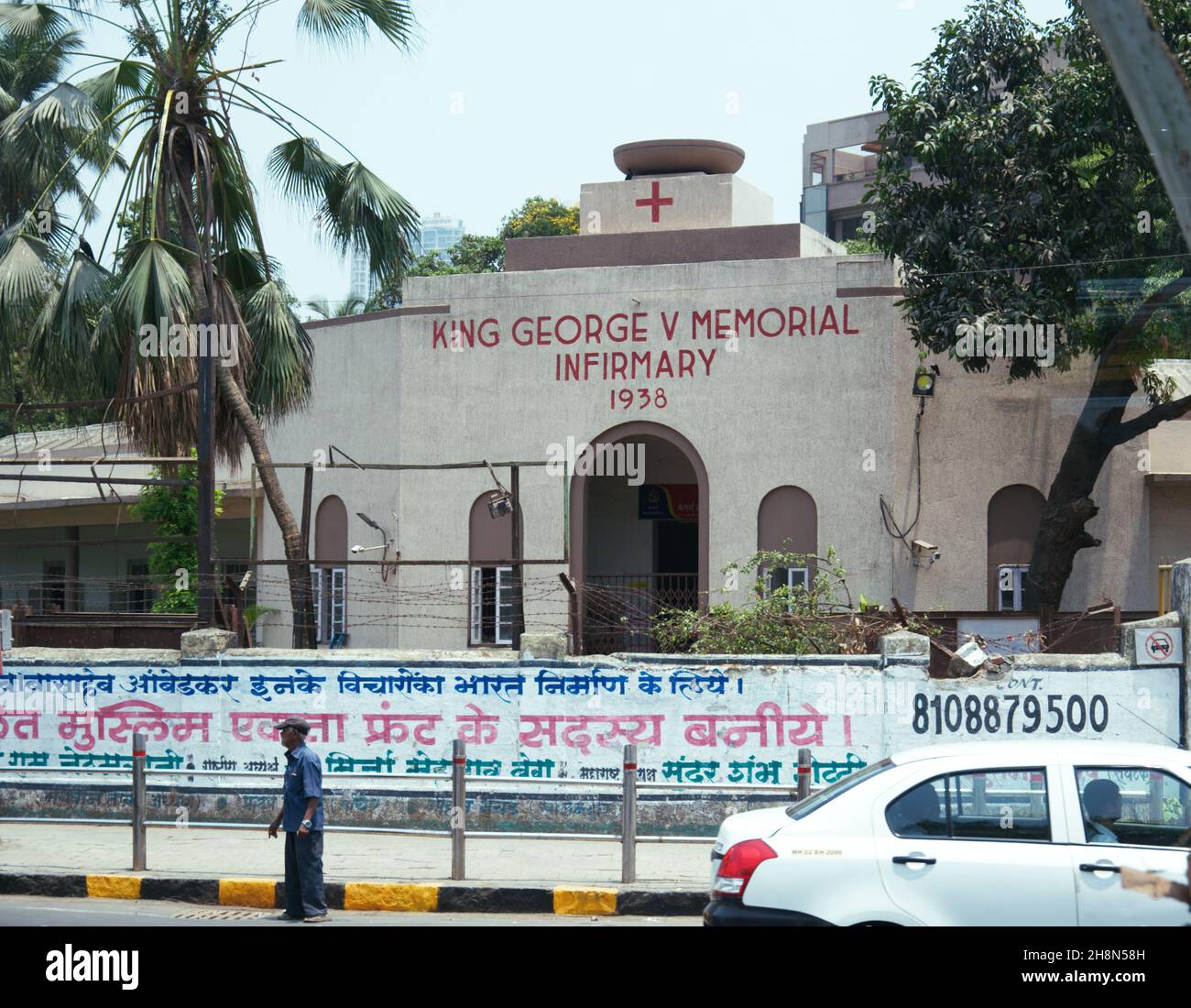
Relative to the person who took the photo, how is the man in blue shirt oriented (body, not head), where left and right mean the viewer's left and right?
facing to the left of the viewer

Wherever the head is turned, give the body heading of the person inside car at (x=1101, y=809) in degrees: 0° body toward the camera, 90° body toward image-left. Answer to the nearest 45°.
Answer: approximately 270°

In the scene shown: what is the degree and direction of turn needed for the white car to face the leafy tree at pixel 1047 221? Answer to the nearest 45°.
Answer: approximately 90° to its left

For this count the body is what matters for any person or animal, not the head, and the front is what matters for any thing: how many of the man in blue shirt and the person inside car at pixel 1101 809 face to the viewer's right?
1

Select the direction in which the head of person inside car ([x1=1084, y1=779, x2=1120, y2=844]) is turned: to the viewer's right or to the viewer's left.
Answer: to the viewer's right

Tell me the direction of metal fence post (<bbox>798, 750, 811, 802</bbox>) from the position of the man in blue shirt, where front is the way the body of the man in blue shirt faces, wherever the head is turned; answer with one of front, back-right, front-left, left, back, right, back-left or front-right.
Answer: back

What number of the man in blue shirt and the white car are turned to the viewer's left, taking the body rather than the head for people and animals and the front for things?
1

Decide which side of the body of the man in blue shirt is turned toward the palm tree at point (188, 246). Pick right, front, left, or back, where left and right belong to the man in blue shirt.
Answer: right

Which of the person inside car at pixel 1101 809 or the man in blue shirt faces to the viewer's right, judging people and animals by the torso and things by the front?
the person inside car

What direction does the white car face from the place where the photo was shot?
facing to the right of the viewer

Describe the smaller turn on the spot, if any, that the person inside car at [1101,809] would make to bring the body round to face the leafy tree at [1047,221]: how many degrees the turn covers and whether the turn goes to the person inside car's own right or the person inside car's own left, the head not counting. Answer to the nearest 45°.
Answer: approximately 90° to the person inside car's own left
